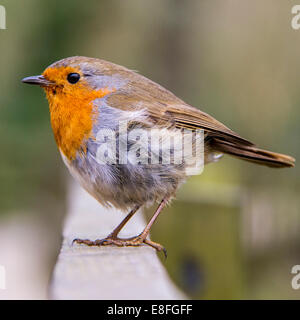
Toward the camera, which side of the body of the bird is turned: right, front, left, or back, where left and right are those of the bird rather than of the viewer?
left
